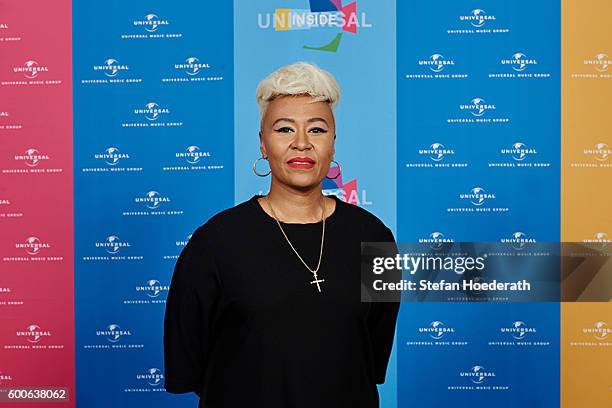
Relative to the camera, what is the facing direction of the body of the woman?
toward the camera

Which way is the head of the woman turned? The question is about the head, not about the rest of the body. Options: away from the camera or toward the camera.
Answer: toward the camera
